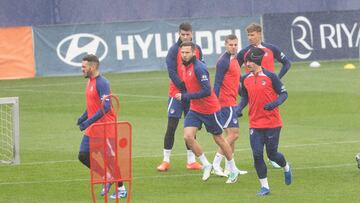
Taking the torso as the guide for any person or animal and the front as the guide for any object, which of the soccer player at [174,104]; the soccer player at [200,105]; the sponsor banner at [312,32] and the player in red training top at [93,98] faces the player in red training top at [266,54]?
the sponsor banner

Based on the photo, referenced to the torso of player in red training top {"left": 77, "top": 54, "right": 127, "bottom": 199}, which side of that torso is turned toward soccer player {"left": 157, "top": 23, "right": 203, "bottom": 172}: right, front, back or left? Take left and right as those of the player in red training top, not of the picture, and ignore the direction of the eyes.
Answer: back

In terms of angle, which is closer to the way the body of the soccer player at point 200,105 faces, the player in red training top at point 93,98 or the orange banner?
the player in red training top

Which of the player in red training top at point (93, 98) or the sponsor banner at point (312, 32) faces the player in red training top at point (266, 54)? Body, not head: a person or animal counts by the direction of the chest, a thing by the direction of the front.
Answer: the sponsor banner

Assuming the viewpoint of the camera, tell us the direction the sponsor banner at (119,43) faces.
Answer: facing the viewer

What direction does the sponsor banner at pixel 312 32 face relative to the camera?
toward the camera

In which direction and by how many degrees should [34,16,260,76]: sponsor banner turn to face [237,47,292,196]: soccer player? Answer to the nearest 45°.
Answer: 0° — it already faces them

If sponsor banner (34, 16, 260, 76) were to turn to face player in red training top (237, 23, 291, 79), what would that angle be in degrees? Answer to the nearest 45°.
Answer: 0° — it already faces them

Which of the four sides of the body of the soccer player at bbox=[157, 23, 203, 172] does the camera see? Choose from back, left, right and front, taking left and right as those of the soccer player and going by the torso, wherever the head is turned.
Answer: front

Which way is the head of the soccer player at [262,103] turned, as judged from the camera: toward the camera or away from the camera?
toward the camera

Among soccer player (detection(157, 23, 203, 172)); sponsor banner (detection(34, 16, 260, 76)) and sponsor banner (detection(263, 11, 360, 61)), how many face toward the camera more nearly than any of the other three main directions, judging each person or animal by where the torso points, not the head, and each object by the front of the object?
3

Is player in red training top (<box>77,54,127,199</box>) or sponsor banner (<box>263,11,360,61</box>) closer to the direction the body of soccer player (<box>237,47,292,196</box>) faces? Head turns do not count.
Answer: the player in red training top
